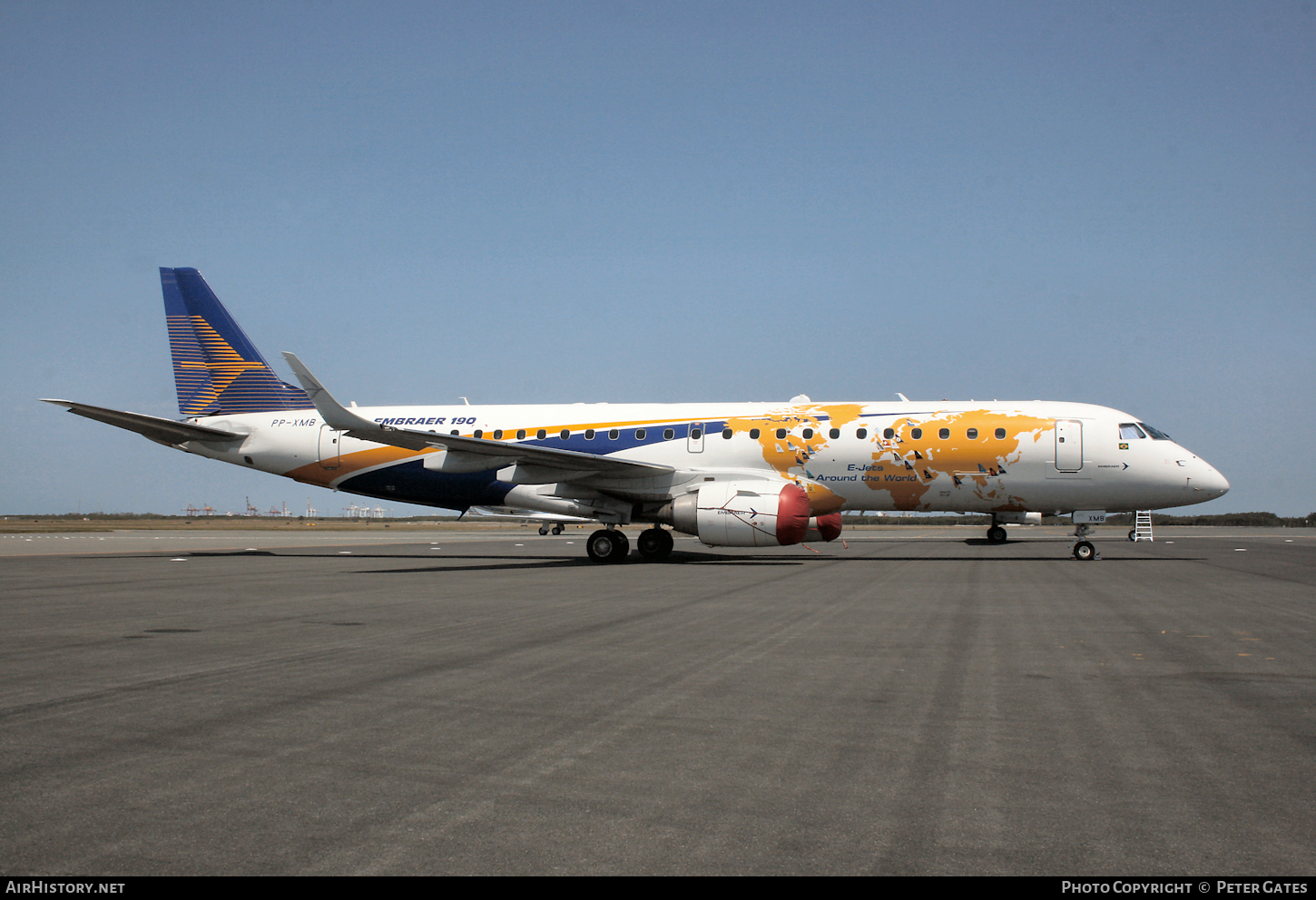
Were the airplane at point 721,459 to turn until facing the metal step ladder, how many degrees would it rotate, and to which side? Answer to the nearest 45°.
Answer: approximately 45° to its left

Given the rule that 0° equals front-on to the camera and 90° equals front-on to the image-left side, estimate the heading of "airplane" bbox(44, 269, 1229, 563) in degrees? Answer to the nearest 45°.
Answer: approximately 270°
